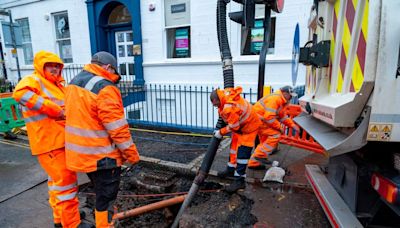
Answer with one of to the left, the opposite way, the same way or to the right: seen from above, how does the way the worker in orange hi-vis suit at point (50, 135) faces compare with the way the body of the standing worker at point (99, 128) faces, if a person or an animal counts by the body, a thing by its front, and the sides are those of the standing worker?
to the right

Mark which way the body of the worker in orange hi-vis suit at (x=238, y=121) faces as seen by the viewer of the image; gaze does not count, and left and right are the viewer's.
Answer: facing to the left of the viewer

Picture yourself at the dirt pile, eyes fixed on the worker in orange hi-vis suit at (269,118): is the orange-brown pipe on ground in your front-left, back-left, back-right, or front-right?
back-left

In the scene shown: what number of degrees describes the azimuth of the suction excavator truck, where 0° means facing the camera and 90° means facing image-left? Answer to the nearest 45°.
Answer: approximately 225°

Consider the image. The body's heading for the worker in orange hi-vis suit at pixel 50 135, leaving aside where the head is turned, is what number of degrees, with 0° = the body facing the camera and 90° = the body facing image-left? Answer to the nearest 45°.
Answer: approximately 315°

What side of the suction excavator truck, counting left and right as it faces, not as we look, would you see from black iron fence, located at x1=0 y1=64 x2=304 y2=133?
left

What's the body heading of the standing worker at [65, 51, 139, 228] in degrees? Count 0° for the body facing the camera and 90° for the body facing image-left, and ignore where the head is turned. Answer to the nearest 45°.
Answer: approximately 225°

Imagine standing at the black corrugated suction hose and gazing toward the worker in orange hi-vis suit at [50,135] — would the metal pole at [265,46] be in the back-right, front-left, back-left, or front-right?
back-right

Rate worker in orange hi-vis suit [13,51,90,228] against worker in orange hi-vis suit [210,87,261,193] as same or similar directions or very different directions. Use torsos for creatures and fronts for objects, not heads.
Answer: very different directions
